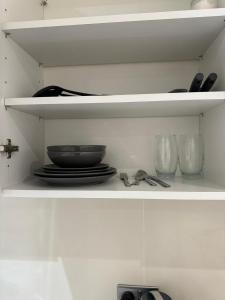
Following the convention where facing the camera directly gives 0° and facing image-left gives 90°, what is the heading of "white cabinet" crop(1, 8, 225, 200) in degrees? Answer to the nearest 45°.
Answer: approximately 0°
